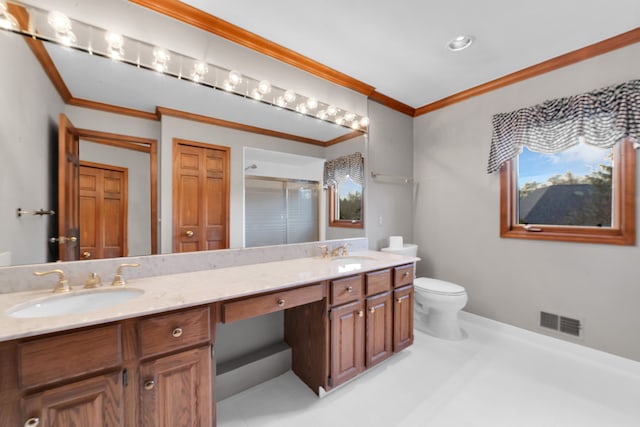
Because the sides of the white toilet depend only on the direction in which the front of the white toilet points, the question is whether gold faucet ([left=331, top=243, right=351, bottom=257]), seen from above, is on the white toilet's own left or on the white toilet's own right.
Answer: on the white toilet's own right

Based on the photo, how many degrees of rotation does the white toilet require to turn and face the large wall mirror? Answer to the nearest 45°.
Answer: approximately 90° to its right

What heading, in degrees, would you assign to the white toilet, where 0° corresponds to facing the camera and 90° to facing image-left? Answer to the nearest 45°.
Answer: approximately 315°

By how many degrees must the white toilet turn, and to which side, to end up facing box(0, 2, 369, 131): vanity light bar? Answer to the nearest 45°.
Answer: approximately 90° to its right
